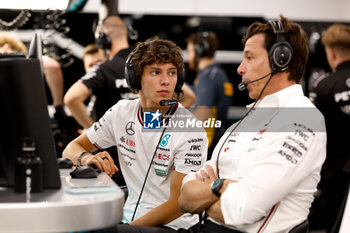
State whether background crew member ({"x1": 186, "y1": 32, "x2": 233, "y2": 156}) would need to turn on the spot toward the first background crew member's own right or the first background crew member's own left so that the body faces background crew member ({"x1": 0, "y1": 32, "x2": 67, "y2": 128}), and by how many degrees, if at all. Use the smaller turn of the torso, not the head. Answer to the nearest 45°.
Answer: approximately 90° to the first background crew member's own left

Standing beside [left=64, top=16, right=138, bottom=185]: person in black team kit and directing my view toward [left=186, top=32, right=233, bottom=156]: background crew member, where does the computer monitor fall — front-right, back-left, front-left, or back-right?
back-right

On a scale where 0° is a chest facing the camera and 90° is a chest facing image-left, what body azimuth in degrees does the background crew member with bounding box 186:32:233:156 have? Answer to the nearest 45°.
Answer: approximately 135°

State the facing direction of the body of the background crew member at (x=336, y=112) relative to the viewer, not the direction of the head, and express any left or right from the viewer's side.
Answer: facing away from the viewer and to the left of the viewer

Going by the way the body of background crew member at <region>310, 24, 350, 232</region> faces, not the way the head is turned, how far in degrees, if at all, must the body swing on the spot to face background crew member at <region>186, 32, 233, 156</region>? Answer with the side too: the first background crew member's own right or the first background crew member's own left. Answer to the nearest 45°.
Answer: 0° — they already face them
